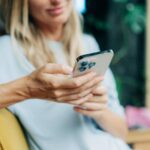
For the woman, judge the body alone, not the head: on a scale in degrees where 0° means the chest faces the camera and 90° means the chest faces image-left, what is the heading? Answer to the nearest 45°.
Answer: approximately 315°
